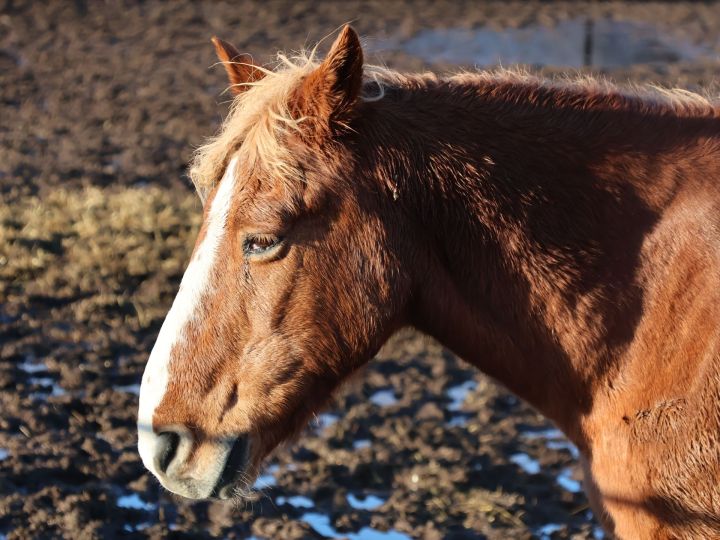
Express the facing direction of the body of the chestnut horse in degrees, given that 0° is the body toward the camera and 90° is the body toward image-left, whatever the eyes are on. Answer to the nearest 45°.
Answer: approximately 90°
